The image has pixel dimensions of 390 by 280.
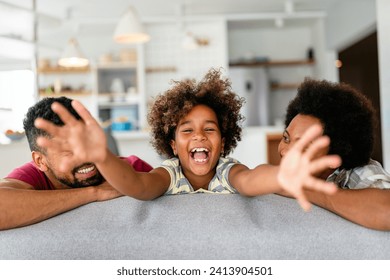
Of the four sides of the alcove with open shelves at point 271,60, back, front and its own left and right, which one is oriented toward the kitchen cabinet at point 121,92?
right

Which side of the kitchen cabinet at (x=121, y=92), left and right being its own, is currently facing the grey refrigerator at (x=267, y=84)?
left

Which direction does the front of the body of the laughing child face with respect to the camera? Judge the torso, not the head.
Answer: toward the camera

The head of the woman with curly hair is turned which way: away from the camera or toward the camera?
toward the camera

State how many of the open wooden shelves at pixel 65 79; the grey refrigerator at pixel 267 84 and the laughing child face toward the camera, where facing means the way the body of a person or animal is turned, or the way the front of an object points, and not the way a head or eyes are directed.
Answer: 3

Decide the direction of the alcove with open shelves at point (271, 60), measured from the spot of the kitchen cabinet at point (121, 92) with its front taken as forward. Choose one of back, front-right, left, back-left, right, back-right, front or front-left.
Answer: left

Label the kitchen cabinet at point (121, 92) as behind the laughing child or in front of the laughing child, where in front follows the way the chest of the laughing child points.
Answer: behind

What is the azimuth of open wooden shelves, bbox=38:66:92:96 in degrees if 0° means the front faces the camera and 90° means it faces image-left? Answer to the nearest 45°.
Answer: approximately 0°

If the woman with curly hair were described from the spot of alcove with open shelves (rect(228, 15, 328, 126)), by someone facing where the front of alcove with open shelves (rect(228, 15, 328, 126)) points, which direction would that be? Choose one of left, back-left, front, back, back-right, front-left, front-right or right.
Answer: front

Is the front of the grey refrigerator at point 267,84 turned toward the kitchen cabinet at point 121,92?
no

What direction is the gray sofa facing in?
away from the camera

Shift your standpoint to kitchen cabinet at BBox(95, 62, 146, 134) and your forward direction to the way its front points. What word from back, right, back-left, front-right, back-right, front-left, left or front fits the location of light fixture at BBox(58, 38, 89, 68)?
front

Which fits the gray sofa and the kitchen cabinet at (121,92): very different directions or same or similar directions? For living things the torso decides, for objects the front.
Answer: very different directions

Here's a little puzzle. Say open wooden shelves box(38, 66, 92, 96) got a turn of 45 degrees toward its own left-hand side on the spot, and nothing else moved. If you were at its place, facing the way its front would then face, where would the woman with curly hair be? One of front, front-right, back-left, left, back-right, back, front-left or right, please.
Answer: front-right

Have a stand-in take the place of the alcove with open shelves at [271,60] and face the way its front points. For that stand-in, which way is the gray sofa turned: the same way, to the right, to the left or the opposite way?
the opposite way

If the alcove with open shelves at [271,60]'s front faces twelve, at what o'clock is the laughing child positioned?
The laughing child is roughly at 12 o'clock from the alcove with open shelves.

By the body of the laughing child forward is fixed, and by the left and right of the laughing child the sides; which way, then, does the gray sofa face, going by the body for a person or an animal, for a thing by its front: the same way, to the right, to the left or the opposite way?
the opposite way
